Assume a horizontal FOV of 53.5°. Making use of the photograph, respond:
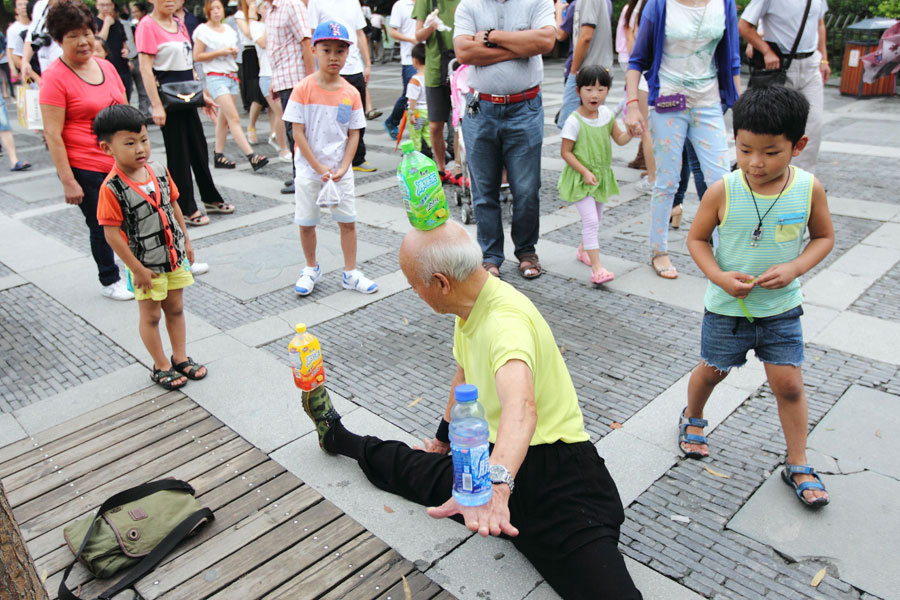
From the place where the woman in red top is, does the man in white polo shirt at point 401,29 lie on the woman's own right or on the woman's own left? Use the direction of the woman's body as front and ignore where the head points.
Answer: on the woman's own left

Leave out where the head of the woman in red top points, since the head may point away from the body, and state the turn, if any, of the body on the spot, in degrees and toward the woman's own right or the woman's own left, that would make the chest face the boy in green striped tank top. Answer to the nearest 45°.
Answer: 0° — they already face them

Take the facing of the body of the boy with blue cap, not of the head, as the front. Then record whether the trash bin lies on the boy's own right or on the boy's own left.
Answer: on the boy's own left

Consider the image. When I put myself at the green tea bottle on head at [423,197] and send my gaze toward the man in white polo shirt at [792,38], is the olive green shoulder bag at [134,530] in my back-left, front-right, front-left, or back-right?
back-left

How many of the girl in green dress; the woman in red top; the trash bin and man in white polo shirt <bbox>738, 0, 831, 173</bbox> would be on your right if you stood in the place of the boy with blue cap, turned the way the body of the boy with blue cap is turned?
1

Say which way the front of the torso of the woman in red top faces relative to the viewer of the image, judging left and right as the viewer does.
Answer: facing the viewer and to the right of the viewer

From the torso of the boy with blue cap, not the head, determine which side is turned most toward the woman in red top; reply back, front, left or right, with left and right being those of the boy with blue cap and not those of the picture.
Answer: right

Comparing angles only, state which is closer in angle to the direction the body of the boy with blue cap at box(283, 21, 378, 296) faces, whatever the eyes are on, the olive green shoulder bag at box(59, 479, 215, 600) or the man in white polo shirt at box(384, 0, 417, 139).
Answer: the olive green shoulder bag

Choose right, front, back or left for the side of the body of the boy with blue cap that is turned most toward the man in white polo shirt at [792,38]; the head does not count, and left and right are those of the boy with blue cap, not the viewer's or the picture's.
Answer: left

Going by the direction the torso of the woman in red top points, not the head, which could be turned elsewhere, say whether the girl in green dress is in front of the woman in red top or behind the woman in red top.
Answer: in front

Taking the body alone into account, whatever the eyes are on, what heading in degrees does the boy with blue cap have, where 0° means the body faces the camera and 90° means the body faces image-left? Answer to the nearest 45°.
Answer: approximately 0°

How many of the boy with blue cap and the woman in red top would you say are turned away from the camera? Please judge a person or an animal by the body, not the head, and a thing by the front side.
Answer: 0

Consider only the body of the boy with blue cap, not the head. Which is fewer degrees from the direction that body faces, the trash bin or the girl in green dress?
the girl in green dress

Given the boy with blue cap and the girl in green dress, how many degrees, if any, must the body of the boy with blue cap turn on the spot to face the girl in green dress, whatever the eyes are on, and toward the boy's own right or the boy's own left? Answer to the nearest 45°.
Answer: approximately 90° to the boy's own left

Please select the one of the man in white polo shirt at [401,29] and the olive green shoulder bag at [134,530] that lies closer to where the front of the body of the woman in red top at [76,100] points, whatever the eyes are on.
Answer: the olive green shoulder bag
